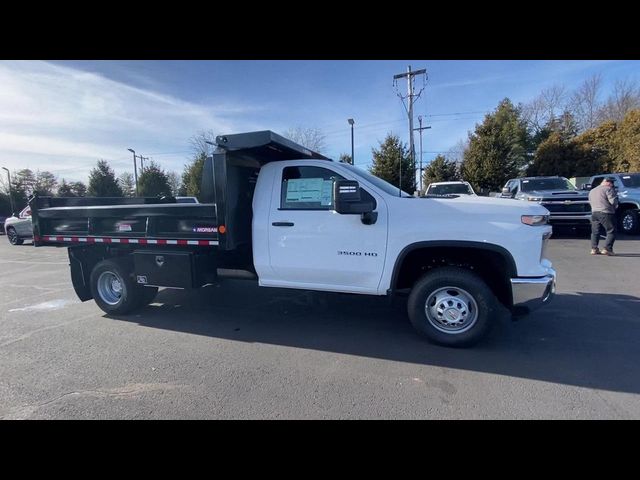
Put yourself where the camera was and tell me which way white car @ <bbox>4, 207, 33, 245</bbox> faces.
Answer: facing the viewer and to the left of the viewer

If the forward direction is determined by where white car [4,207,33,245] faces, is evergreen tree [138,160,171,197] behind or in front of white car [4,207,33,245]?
behind

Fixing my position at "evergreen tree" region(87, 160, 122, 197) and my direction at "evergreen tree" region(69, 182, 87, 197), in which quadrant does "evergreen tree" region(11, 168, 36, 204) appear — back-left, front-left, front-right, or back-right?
front-left
